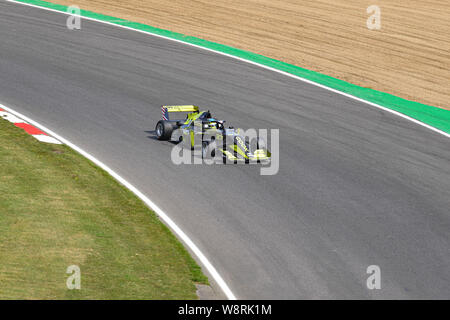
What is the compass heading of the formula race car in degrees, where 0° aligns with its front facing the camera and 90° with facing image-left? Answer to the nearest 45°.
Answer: approximately 315°
